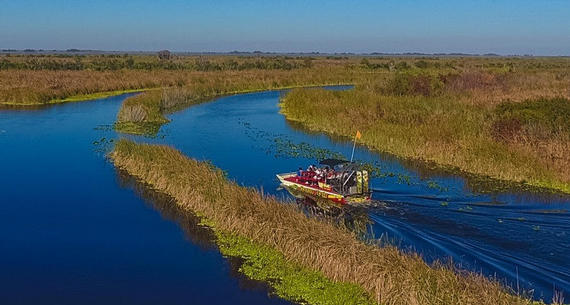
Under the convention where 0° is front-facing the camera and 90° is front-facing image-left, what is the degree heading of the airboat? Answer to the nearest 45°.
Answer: approximately 135°
